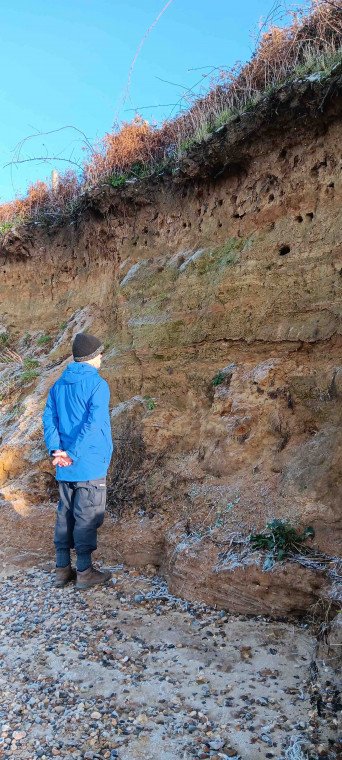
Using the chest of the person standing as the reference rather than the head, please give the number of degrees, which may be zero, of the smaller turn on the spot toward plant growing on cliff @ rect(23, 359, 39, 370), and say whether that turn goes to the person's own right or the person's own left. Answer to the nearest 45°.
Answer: approximately 45° to the person's own left

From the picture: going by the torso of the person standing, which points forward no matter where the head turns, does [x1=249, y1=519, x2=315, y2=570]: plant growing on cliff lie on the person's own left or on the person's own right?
on the person's own right

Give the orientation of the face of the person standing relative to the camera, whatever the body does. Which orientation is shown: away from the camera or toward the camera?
away from the camera

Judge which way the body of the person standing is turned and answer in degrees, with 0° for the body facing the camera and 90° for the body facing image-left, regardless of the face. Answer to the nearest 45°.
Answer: approximately 225°

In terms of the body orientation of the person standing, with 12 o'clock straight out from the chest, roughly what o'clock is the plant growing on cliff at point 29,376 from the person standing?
The plant growing on cliff is roughly at 10 o'clock from the person standing.
